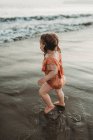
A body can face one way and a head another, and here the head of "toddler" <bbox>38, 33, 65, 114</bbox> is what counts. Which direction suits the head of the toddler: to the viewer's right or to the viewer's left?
to the viewer's left

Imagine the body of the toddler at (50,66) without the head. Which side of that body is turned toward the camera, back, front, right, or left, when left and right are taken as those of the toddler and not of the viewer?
left
